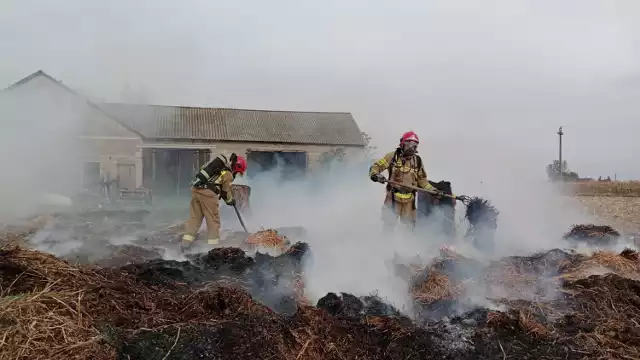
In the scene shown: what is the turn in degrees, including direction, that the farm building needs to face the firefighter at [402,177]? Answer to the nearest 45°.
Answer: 0° — it already faces them

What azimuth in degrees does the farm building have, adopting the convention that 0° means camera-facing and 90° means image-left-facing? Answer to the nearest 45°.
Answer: approximately 0°

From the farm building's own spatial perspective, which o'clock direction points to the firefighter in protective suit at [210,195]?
The firefighter in protective suit is roughly at 12 o'clock from the farm building.

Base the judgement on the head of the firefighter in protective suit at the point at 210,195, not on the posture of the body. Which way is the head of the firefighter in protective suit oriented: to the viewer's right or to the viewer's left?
to the viewer's right
